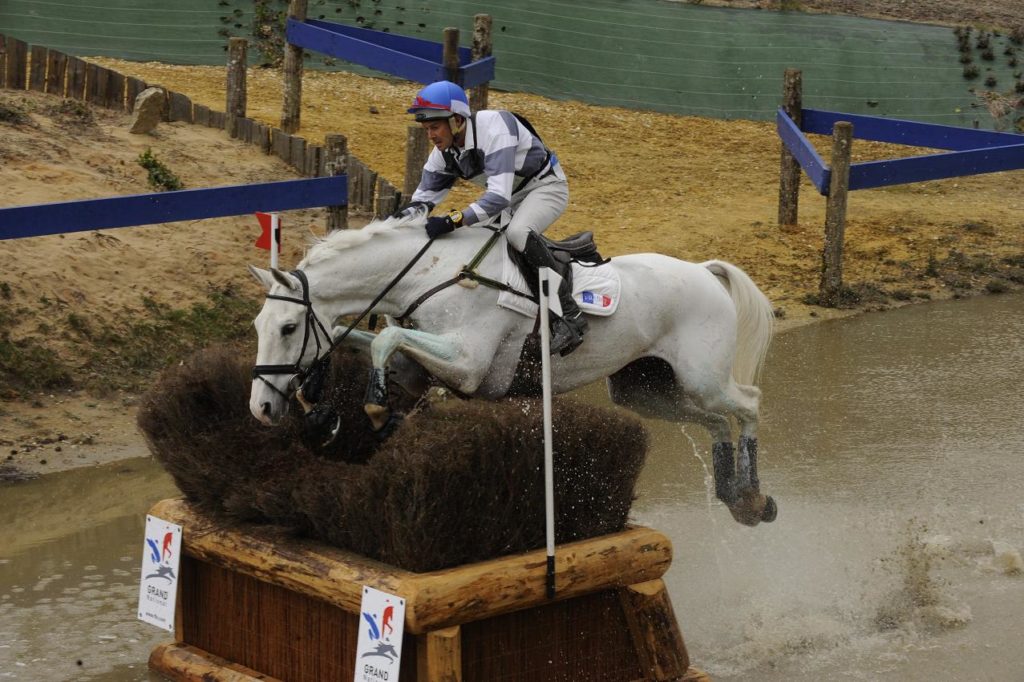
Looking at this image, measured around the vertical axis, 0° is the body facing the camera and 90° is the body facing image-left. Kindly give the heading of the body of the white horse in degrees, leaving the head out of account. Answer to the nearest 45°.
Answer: approximately 90°

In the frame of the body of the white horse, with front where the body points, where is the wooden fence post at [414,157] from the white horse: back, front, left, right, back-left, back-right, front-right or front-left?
right

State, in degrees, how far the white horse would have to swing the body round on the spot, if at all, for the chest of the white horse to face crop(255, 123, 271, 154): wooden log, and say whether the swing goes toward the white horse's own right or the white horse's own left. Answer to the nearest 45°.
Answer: approximately 90° to the white horse's own right

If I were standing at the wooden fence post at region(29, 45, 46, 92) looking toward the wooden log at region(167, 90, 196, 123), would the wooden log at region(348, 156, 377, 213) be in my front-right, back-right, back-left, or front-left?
front-right

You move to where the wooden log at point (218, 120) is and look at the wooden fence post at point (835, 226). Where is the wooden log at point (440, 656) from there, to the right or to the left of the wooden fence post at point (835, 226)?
right

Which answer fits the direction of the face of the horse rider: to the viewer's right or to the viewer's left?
to the viewer's left

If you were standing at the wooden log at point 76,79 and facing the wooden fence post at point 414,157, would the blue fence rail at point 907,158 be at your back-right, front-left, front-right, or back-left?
front-left

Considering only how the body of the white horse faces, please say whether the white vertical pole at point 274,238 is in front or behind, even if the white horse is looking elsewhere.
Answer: in front

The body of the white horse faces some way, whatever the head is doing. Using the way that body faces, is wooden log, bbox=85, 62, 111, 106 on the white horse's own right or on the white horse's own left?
on the white horse's own right

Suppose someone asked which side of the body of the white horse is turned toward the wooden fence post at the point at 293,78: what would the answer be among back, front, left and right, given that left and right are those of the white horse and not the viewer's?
right
